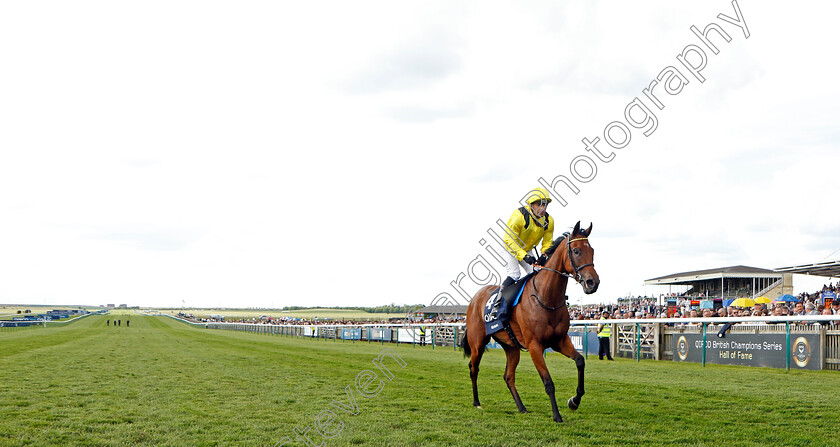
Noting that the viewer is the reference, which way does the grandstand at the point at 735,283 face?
facing the viewer and to the left of the viewer

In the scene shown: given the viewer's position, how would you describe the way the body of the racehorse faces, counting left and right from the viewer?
facing the viewer and to the right of the viewer

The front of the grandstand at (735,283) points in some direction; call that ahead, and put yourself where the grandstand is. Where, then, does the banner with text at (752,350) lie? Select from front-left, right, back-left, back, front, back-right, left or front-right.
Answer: front-left

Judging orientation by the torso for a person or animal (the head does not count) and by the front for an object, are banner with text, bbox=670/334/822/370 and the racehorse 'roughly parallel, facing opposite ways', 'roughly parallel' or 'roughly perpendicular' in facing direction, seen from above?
roughly perpendicular

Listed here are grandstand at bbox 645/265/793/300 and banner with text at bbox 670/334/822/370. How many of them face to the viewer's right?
0

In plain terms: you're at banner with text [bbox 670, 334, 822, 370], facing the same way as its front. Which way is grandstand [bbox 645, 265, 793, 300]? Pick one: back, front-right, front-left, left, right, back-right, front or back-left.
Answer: back-right

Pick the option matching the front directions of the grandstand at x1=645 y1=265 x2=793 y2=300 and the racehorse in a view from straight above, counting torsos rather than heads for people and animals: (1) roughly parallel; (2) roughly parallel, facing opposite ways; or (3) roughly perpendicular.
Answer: roughly perpendicular

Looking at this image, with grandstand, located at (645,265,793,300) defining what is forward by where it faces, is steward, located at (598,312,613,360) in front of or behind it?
in front
